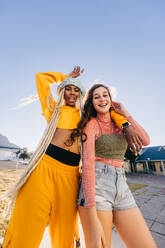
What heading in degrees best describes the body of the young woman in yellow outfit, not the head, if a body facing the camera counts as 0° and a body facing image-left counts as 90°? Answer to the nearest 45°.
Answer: approximately 0°

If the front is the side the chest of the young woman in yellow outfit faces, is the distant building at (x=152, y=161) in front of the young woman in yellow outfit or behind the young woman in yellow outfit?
behind
